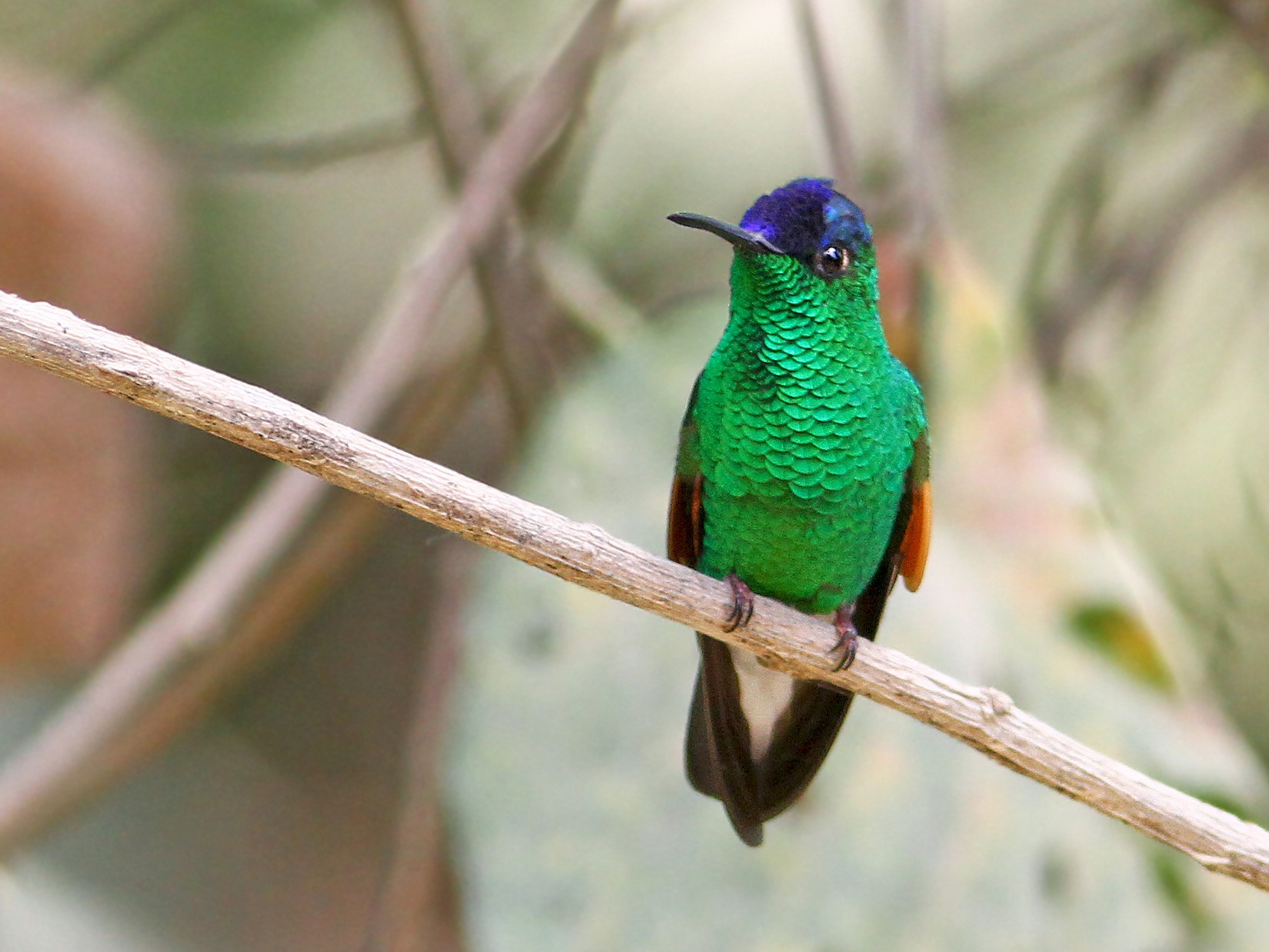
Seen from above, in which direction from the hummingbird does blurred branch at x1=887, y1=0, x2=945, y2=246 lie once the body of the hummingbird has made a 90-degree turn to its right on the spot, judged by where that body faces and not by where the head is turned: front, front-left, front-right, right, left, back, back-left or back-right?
right

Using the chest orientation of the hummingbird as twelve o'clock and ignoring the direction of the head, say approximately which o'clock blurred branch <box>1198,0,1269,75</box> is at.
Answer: The blurred branch is roughly at 7 o'clock from the hummingbird.

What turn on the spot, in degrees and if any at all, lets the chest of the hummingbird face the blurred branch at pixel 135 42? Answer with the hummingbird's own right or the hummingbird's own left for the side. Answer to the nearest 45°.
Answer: approximately 135° to the hummingbird's own right

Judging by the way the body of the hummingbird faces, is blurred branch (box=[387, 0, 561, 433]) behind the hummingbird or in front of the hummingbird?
behind

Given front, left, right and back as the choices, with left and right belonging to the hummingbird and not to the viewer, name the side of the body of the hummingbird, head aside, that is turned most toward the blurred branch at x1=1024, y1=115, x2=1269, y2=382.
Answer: back

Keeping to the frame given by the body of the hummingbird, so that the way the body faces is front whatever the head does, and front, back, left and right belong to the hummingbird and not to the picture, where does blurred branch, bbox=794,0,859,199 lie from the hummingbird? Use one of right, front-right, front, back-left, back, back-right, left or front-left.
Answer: back

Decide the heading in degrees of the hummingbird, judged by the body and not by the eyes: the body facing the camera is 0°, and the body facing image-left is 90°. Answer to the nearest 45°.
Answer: approximately 0°
